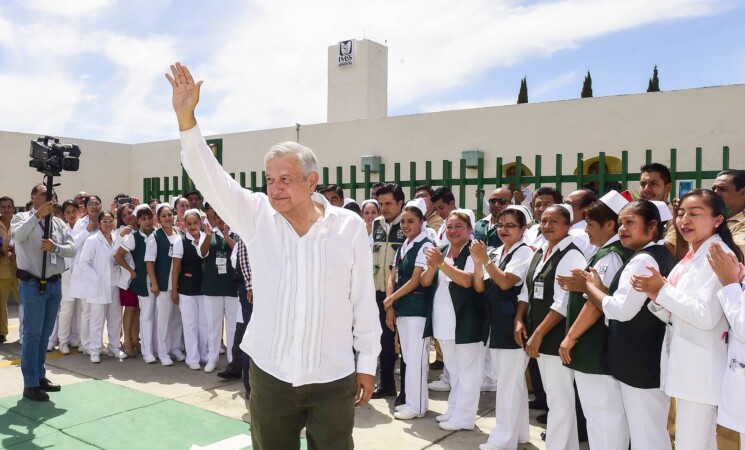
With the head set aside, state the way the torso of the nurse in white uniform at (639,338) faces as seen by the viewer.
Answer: to the viewer's left

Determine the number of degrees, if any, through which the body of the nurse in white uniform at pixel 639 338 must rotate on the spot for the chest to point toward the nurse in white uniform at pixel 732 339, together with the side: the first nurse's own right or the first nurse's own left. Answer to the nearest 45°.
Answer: approximately 135° to the first nurse's own left

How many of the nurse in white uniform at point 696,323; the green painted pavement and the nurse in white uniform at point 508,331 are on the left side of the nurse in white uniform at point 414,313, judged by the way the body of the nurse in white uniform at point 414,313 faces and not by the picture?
2

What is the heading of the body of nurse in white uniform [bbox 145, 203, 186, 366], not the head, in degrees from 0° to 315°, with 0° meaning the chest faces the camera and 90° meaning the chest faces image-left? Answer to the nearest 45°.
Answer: approximately 315°

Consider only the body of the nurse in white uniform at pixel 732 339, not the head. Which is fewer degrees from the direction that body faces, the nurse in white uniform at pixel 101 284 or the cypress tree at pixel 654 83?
the nurse in white uniform

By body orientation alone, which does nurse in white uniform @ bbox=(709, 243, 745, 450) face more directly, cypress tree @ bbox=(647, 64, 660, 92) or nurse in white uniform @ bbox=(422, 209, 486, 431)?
the nurse in white uniform

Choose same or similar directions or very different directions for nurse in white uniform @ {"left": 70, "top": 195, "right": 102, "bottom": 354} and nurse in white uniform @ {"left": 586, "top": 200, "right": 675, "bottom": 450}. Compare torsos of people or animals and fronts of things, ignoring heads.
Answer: very different directions

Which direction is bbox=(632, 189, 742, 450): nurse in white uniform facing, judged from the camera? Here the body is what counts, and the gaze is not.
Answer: to the viewer's left

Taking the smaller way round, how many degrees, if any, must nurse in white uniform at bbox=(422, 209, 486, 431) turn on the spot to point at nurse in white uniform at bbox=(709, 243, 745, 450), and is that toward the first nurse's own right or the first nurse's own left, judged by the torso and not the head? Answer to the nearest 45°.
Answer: approximately 90° to the first nurse's own left

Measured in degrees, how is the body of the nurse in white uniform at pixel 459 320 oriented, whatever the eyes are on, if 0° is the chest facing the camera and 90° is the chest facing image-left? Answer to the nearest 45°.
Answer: approximately 45°
